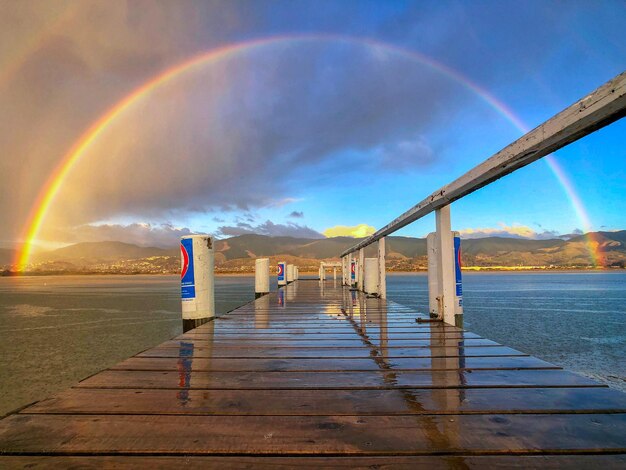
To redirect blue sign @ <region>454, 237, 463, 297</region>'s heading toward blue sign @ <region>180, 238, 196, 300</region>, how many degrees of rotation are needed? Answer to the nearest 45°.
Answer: approximately 135° to its right

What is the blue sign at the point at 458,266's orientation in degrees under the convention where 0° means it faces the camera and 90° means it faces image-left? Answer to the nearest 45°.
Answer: approximately 315°
